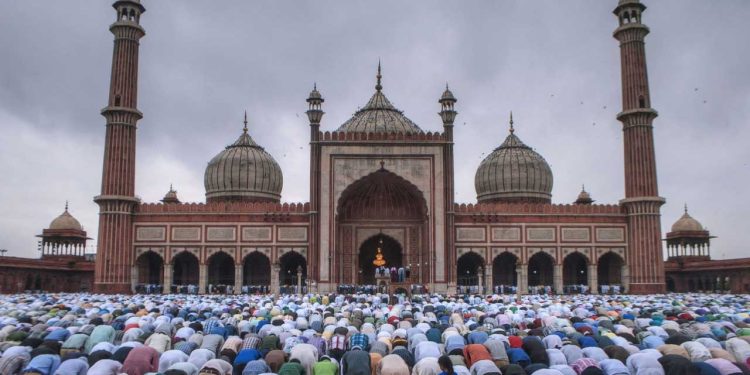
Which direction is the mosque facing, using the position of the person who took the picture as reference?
facing the viewer
